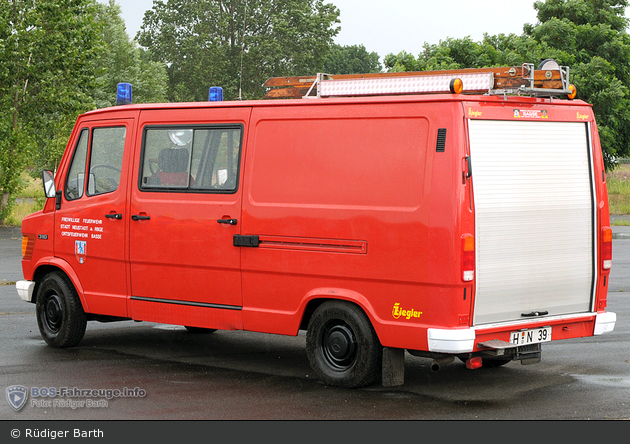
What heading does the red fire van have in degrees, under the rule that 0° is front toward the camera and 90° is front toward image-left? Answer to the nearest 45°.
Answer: approximately 135°

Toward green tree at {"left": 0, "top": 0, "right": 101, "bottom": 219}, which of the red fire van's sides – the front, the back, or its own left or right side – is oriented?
front
